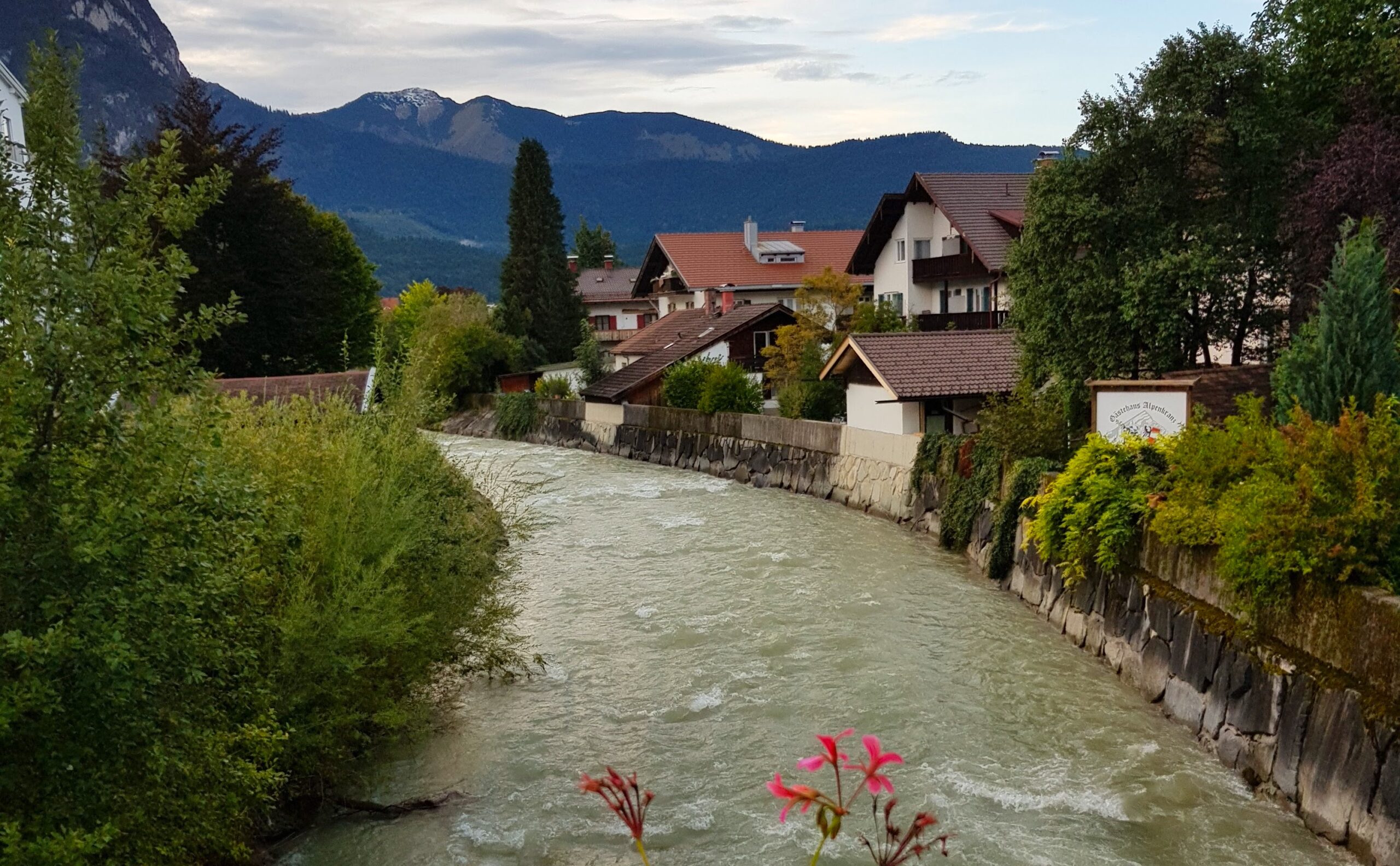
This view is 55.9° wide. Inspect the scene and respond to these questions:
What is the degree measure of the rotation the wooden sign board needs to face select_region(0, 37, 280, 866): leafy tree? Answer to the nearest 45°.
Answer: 0° — it already faces it

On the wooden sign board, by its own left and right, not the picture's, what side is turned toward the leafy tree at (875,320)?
back

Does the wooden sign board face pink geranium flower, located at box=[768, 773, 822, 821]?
yes

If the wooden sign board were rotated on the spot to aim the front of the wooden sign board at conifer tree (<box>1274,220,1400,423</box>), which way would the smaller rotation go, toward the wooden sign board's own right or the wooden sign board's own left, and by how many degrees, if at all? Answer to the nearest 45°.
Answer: approximately 90° to the wooden sign board's own left

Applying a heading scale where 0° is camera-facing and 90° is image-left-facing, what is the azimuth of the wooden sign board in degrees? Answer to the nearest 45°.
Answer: approximately 0°

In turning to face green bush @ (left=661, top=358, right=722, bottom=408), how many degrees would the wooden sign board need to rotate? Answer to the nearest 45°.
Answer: approximately 135° to its right

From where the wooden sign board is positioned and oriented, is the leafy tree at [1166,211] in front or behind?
behind

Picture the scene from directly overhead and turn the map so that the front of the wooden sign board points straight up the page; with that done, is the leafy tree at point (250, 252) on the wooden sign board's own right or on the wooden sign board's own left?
on the wooden sign board's own right

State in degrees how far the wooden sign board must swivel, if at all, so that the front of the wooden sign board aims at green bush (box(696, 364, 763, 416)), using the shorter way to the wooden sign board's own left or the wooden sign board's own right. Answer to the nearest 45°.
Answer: approximately 135° to the wooden sign board's own right

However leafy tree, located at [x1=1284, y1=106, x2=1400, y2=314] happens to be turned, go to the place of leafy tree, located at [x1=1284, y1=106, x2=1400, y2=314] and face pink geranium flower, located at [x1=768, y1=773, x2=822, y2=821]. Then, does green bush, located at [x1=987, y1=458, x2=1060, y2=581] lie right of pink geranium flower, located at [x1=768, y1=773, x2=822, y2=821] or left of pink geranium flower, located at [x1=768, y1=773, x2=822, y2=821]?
right

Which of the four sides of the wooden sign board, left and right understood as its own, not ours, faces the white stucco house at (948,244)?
back

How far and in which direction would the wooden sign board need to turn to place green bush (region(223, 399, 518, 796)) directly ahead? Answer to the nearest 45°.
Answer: approximately 45° to its right
